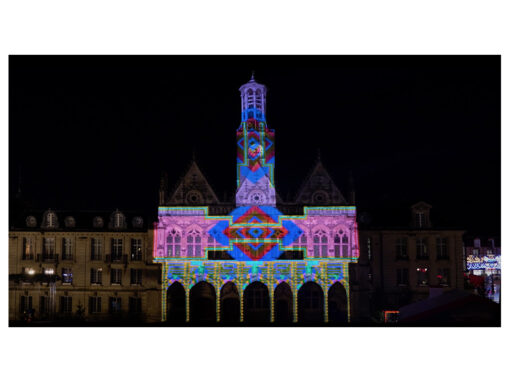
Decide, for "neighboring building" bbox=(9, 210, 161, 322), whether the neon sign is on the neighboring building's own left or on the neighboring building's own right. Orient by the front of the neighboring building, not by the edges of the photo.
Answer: on the neighboring building's own left

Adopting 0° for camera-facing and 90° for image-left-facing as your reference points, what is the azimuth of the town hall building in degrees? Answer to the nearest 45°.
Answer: approximately 0°

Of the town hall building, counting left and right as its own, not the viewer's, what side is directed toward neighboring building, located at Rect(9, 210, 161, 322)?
right

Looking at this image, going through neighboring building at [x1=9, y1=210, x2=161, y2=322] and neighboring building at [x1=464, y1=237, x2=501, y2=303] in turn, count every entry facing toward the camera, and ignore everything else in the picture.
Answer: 2

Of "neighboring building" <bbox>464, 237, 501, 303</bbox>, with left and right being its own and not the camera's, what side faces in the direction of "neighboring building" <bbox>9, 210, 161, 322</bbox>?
right
